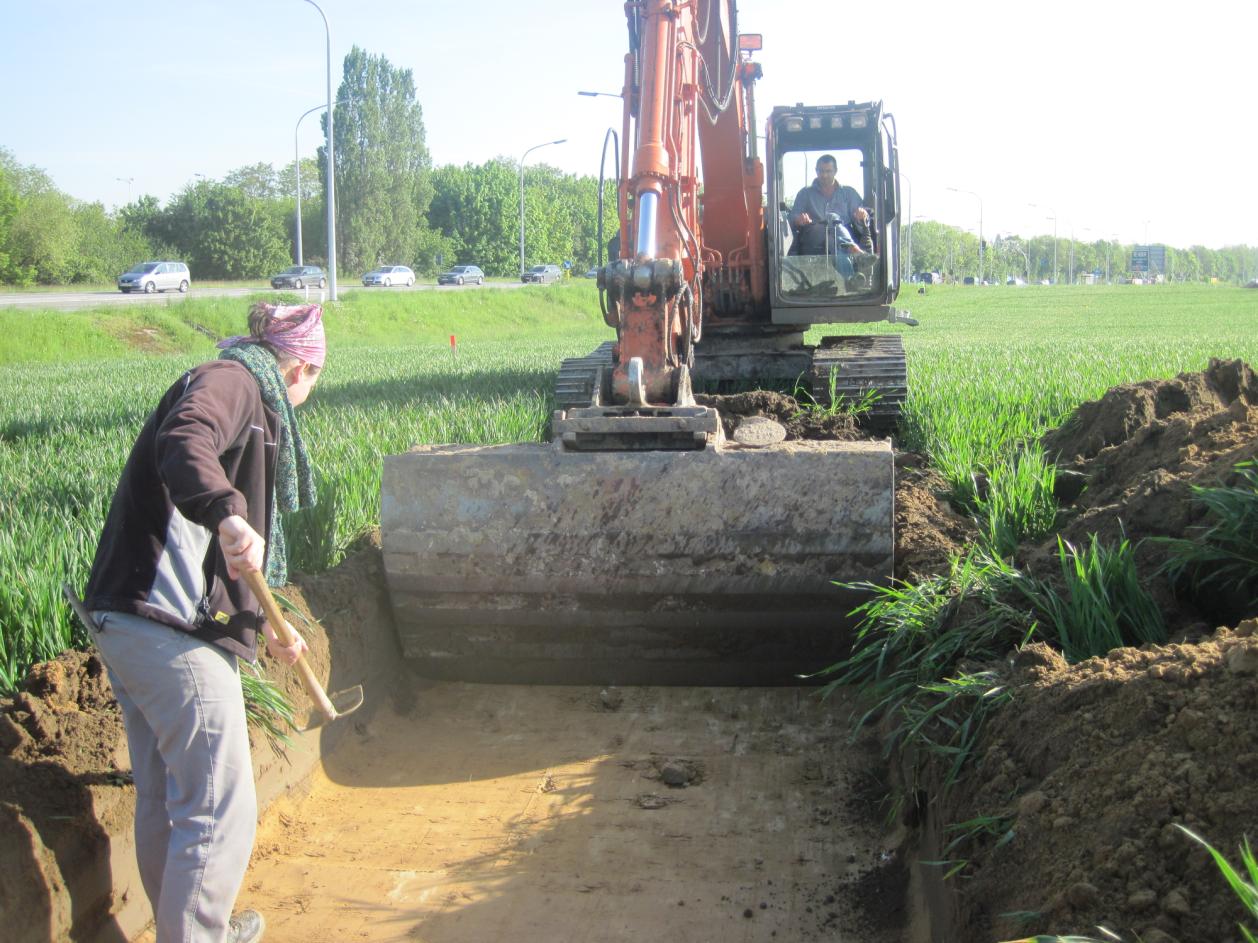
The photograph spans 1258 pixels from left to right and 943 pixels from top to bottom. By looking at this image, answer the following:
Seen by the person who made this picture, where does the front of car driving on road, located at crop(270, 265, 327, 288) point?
facing the viewer and to the left of the viewer

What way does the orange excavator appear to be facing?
toward the camera

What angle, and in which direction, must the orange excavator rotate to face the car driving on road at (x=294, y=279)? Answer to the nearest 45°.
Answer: approximately 180°

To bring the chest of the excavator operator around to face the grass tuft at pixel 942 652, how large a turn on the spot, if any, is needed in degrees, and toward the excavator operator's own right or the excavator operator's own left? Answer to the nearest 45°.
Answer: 0° — they already face it

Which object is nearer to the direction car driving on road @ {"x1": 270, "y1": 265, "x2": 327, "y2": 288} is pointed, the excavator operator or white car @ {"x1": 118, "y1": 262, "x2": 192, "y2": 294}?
the white car

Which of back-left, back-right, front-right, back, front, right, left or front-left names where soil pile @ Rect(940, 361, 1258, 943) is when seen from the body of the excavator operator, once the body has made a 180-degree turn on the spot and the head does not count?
back

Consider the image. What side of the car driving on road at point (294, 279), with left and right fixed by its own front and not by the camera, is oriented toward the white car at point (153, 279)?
front

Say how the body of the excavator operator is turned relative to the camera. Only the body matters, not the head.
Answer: toward the camera

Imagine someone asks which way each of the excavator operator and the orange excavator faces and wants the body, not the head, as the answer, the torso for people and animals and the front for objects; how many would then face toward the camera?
2
